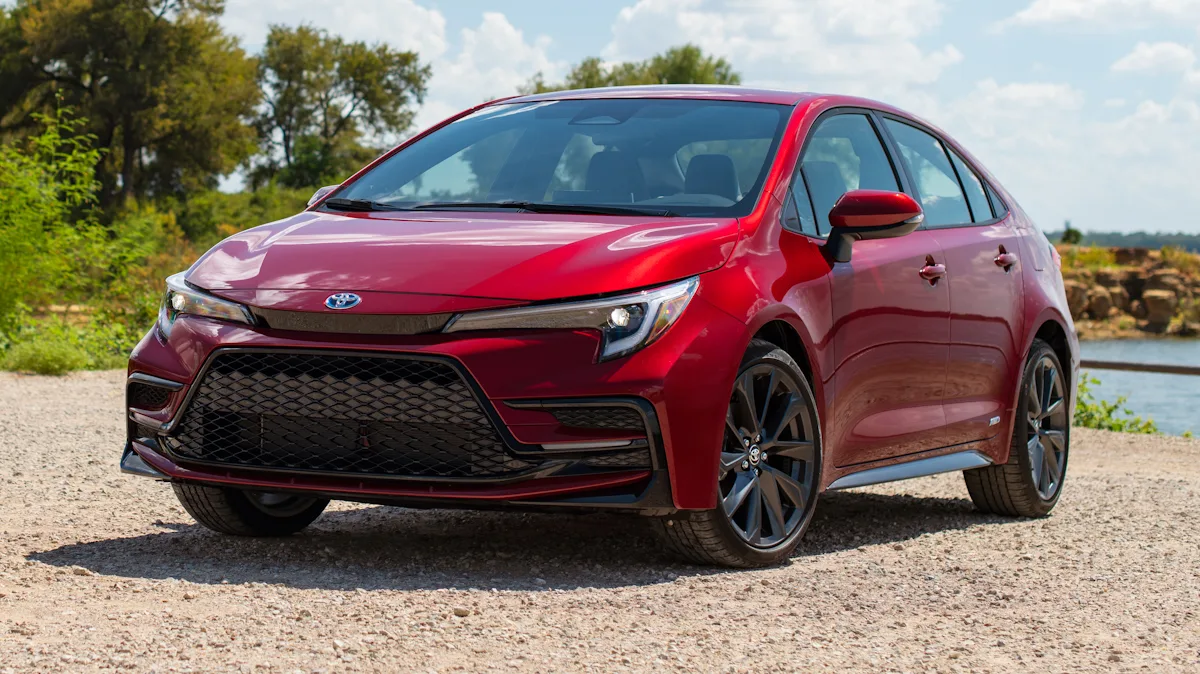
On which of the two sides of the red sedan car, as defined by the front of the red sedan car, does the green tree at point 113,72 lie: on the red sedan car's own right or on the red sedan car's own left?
on the red sedan car's own right

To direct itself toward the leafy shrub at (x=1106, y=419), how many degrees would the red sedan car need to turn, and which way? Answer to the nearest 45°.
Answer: approximately 180°

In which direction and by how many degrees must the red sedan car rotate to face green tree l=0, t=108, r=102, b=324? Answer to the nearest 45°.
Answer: approximately 90° to its right

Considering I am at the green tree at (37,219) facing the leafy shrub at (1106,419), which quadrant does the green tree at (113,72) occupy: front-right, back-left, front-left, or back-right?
back-left

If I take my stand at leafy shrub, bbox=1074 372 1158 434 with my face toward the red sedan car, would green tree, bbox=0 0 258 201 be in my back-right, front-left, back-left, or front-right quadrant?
back-right

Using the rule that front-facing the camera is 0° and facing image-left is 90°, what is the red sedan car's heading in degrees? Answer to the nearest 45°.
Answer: approximately 45°
